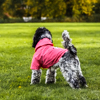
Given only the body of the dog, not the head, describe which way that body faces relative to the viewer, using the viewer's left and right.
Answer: facing away from the viewer and to the left of the viewer
